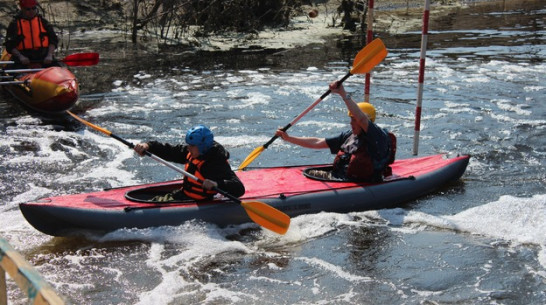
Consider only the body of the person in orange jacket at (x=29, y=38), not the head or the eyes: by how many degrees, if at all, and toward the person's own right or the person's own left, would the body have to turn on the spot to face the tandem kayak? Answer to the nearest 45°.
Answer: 0° — they already face it

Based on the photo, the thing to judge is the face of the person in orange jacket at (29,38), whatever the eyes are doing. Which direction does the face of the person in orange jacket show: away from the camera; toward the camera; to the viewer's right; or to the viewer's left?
toward the camera

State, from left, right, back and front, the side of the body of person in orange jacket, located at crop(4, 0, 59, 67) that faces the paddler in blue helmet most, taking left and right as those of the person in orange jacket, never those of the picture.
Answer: front

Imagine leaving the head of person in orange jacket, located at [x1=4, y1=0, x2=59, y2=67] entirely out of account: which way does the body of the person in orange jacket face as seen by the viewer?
toward the camera

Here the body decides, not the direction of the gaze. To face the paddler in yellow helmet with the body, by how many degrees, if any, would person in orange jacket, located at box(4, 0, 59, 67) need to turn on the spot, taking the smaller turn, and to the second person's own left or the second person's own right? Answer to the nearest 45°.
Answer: approximately 45° to the second person's own left
